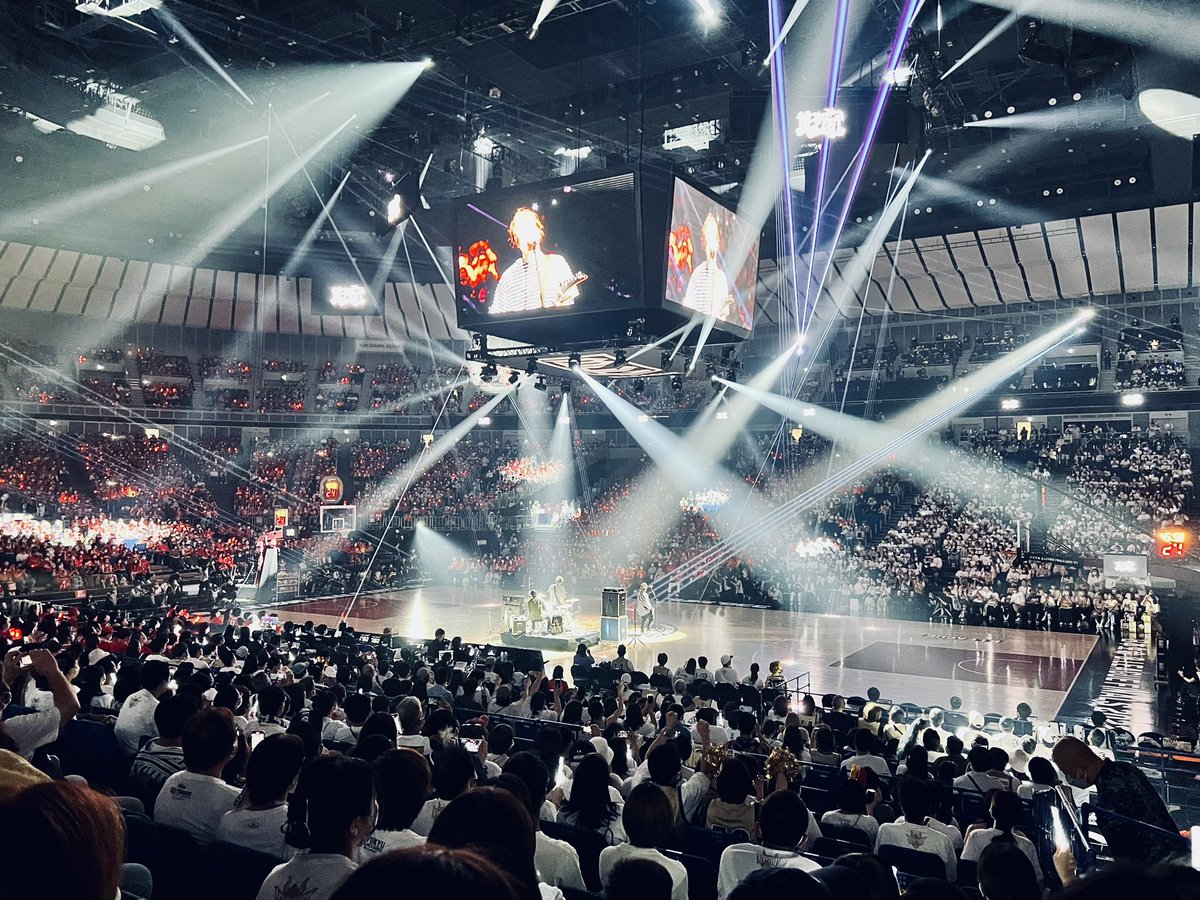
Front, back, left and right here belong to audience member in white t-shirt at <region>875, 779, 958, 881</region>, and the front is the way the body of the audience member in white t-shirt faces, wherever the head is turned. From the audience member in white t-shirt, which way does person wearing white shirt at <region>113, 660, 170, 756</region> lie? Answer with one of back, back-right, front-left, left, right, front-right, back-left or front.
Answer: left

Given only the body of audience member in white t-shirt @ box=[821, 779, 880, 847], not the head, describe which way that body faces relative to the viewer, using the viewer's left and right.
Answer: facing away from the viewer

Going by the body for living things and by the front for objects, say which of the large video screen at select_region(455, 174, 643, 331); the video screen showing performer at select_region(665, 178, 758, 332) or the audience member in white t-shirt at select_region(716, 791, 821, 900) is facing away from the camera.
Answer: the audience member in white t-shirt

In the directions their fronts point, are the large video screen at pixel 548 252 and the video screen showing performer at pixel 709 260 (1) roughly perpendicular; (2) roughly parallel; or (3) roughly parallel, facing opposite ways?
roughly perpendicular

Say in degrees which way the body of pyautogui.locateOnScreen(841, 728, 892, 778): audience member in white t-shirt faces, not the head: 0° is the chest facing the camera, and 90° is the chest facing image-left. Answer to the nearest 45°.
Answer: approximately 180°

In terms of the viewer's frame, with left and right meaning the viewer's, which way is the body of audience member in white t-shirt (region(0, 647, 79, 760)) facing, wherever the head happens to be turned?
facing away from the viewer and to the right of the viewer

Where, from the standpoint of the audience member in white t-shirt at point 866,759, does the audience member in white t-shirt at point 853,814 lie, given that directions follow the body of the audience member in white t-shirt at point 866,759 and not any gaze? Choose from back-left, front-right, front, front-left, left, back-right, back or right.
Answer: back

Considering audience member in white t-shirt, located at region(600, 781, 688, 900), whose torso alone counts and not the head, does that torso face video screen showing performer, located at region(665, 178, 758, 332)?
yes

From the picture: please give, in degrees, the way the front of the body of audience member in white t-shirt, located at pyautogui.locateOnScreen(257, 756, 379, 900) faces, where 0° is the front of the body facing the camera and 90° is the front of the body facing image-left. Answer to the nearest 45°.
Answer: approximately 225°

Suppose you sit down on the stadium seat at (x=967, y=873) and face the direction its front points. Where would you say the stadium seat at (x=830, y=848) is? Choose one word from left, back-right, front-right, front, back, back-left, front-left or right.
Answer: back-left

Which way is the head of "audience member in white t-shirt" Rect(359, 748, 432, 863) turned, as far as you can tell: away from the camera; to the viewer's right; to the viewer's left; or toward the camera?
away from the camera

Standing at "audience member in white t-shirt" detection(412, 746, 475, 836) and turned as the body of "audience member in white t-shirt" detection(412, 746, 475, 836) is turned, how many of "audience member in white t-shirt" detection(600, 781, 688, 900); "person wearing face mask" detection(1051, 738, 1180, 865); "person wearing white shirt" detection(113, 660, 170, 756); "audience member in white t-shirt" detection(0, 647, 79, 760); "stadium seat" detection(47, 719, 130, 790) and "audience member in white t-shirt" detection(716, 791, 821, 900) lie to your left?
3

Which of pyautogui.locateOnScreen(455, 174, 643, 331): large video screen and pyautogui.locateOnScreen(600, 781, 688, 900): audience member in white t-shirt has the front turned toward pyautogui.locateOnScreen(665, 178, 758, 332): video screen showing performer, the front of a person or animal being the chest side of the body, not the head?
the audience member in white t-shirt

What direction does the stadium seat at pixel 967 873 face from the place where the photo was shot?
facing away from the viewer

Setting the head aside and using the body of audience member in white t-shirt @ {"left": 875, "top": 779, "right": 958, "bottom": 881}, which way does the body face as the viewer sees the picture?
away from the camera
